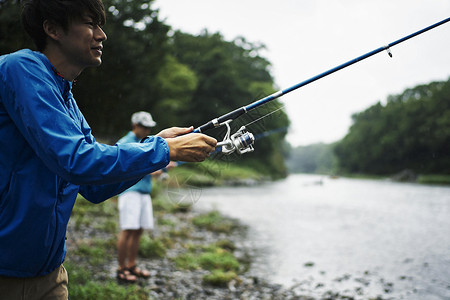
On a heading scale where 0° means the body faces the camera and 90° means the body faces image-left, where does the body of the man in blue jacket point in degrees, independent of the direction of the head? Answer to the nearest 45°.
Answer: approximately 270°

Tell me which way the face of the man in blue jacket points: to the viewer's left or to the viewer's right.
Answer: to the viewer's right
